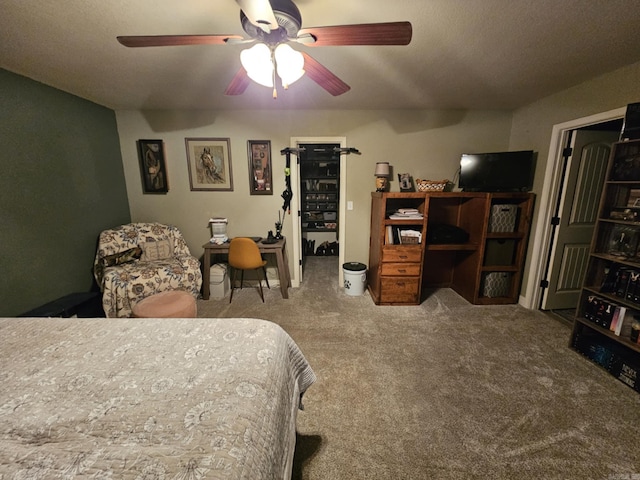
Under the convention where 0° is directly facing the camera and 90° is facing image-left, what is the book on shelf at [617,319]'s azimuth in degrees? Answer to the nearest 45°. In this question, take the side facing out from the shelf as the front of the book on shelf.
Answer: approximately 45°

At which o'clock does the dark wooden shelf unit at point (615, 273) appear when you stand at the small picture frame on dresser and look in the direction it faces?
The dark wooden shelf unit is roughly at 10 o'clock from the small picture frame on dresser.

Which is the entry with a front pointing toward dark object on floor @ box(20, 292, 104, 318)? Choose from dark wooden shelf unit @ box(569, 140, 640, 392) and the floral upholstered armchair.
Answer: the dark wooden shelf unit

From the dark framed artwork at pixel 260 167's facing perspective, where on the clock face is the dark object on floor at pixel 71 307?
The dark object on floor is roughly at 2 o'clock from the dark framed artwork.

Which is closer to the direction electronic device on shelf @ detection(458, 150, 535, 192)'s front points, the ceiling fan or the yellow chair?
the ceiling fan

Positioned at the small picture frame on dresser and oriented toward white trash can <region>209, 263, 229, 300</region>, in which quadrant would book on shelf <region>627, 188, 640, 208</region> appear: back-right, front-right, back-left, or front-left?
back-left

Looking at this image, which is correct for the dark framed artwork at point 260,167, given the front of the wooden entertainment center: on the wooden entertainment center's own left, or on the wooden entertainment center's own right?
on the wooden entertainment center's own right

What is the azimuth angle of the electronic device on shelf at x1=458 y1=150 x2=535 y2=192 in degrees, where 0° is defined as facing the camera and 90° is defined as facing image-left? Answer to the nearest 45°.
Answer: approximately 0°

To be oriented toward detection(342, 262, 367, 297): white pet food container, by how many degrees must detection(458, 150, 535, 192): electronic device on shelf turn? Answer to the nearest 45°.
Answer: approximately 45° to its right
